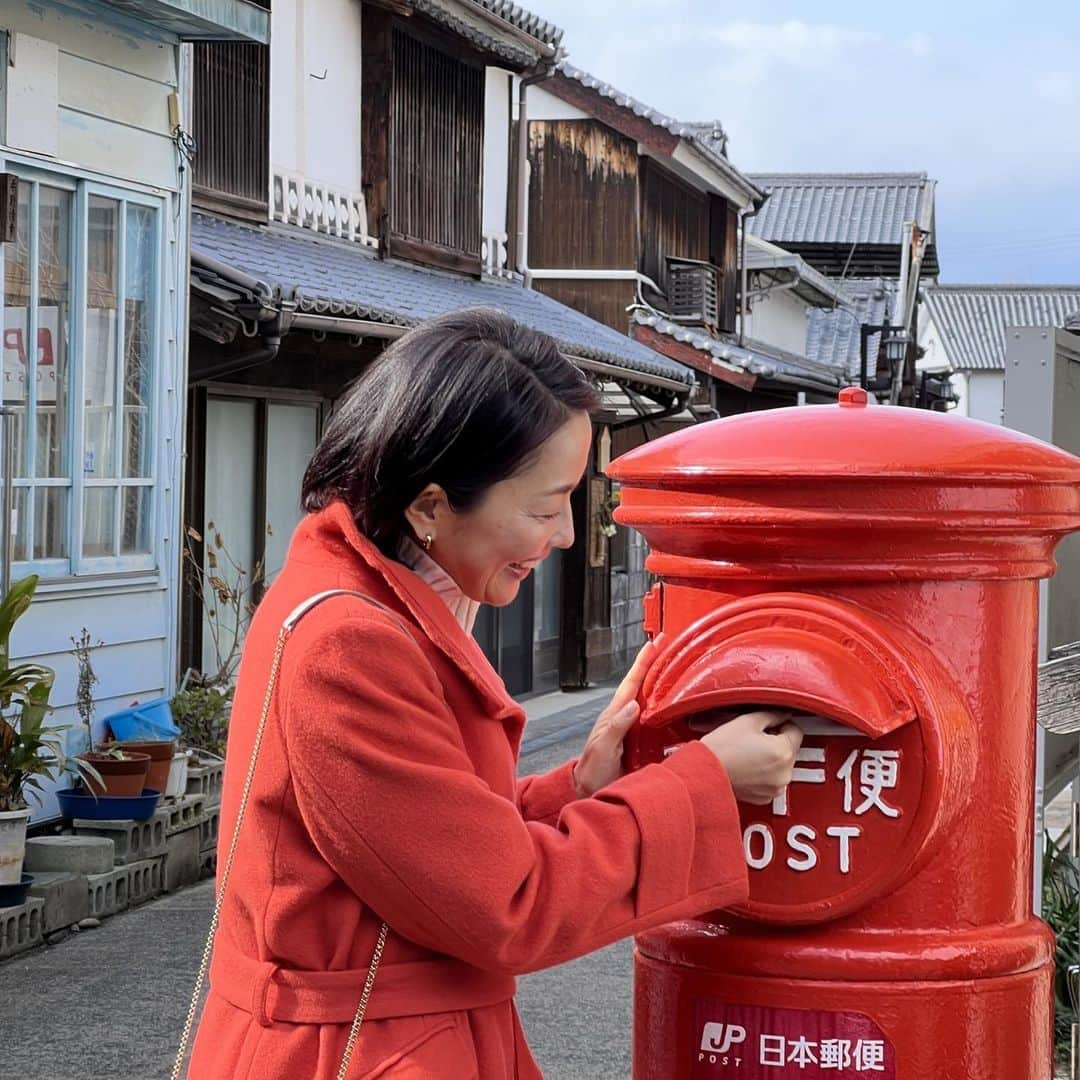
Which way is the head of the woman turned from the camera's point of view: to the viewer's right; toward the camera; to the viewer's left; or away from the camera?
to the viewer's right

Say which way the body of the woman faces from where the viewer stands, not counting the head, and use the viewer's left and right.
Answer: facing to the right of the viewer
